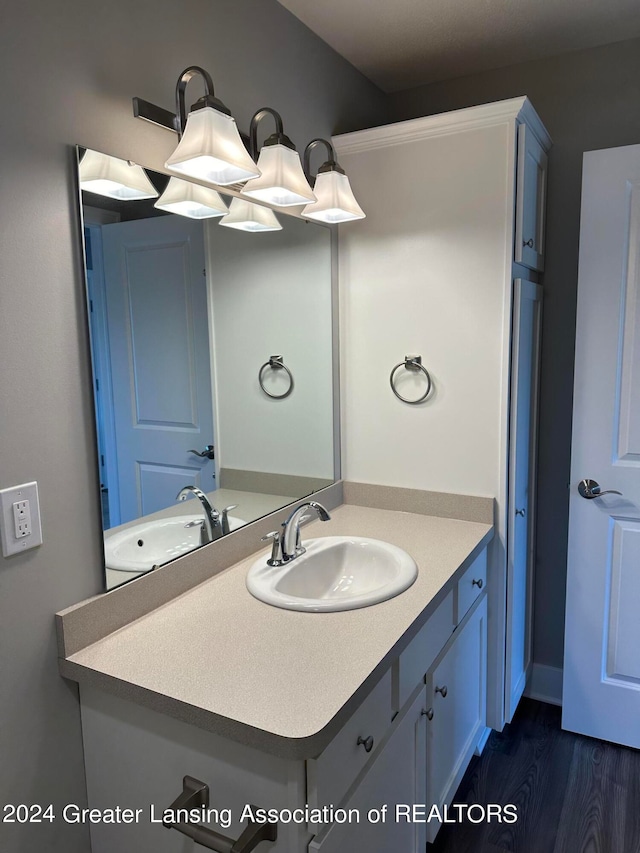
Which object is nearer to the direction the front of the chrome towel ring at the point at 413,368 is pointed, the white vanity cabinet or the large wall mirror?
the white vanity cabinet

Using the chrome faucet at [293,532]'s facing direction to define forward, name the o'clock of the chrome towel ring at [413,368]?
The chrome towel ring is roughly at 9 o'clock from the chrome faucet.

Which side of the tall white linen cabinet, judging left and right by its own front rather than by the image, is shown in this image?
right

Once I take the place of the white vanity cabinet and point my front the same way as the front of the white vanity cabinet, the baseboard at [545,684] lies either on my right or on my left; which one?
on my left

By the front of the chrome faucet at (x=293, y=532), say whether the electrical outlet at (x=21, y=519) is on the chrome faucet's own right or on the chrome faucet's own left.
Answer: on the chrome faucet's own right

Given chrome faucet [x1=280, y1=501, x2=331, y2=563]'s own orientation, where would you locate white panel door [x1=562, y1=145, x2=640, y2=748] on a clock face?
The white panel door is roughly at 10 o'clock from the chrome faucet.

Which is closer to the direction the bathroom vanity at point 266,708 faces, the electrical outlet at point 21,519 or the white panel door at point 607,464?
the white panel door

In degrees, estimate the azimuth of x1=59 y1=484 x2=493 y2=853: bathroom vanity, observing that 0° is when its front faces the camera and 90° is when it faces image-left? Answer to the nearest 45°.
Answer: approximately 315°

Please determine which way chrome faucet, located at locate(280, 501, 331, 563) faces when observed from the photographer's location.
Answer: facing the viewer and to the right of the viewer
